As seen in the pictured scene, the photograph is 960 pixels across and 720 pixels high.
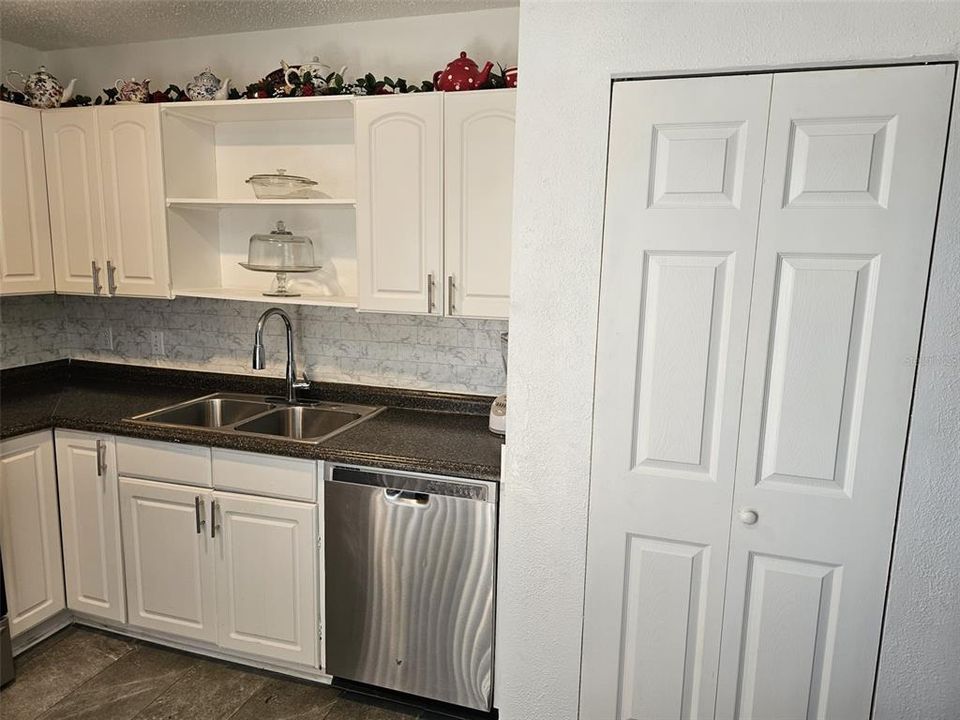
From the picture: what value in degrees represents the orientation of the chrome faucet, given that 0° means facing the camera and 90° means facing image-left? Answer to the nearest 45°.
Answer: approximately 45°

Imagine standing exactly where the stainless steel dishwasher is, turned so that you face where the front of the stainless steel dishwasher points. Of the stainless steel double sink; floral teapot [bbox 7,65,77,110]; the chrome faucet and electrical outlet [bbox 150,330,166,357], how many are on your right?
4

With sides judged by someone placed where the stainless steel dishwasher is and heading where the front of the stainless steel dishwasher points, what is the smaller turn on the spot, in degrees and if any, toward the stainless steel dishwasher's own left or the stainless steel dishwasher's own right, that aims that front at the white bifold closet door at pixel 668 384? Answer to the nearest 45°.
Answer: approximately 90° to the stainless steel dishwasher's own left

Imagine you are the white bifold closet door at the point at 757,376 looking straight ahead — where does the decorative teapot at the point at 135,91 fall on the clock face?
The decorative teapot is roughly at 3 o'clock from the white bifold closet door.

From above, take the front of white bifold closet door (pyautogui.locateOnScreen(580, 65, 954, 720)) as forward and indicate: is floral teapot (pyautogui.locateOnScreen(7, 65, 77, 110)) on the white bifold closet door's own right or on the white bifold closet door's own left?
on the white bifold closet door's own right

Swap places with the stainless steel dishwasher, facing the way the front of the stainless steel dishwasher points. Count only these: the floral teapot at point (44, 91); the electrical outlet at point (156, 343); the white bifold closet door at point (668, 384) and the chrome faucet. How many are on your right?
3
